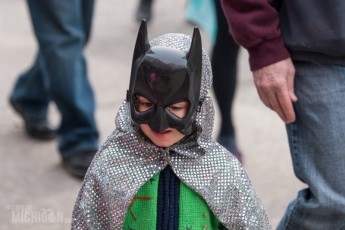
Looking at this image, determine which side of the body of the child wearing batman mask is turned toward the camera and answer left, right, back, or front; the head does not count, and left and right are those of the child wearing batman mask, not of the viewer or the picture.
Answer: front
